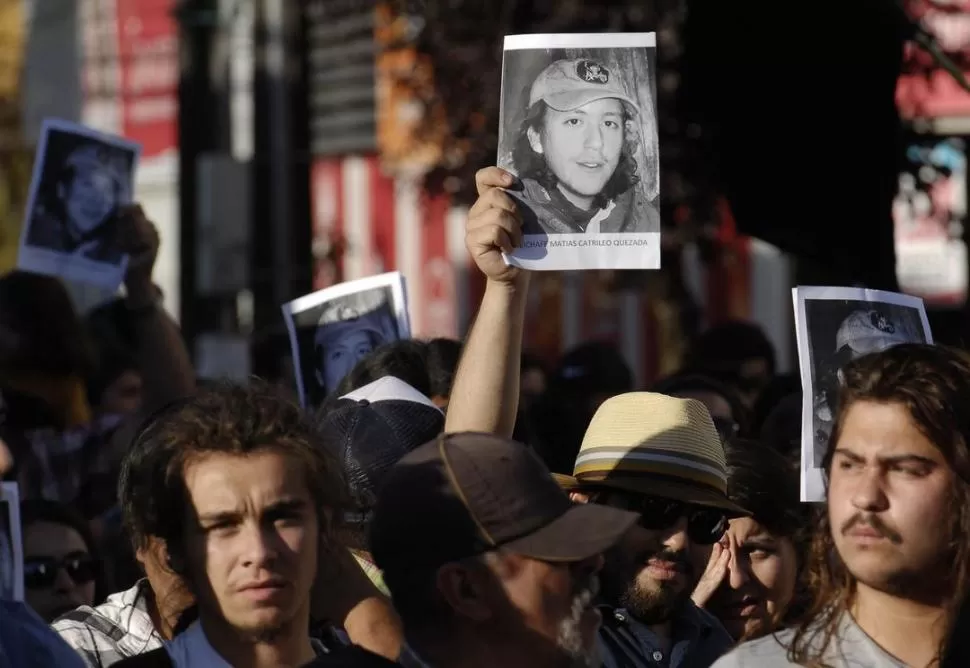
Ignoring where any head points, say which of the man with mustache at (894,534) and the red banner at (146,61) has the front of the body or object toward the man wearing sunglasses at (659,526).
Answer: the red banner

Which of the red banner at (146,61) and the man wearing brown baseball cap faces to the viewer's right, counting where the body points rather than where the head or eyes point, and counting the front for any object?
the man wearing brown baseball cap

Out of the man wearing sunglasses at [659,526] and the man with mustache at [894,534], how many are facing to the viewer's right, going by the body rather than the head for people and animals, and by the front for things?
0

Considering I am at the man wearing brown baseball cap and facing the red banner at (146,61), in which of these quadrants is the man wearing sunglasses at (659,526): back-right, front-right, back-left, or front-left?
front-right

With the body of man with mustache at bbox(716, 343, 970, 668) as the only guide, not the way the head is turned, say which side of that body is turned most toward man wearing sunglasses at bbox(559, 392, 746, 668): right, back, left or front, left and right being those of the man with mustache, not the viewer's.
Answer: right

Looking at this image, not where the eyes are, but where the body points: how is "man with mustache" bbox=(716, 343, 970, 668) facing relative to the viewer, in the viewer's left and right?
facing the viewer and to the left of the viewer

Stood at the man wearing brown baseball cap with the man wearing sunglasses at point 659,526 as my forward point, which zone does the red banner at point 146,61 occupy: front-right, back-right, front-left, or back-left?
front-left

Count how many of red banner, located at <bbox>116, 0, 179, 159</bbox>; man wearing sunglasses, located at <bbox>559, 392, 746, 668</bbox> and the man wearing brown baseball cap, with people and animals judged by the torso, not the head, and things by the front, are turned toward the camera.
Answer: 2

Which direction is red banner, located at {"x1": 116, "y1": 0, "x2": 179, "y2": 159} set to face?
toward the camera

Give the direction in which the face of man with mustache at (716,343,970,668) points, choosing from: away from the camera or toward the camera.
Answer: toward the camera

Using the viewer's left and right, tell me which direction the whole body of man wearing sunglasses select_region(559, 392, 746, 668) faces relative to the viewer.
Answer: facing the viewer

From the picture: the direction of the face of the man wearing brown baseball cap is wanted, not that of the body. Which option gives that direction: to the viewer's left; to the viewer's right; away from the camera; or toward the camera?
to the viewer's right

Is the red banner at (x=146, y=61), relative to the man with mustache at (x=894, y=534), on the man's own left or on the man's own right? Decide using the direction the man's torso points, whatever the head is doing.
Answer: on the man's own right

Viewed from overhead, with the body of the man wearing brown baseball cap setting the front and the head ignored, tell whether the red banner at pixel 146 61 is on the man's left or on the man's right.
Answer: on the man's left
